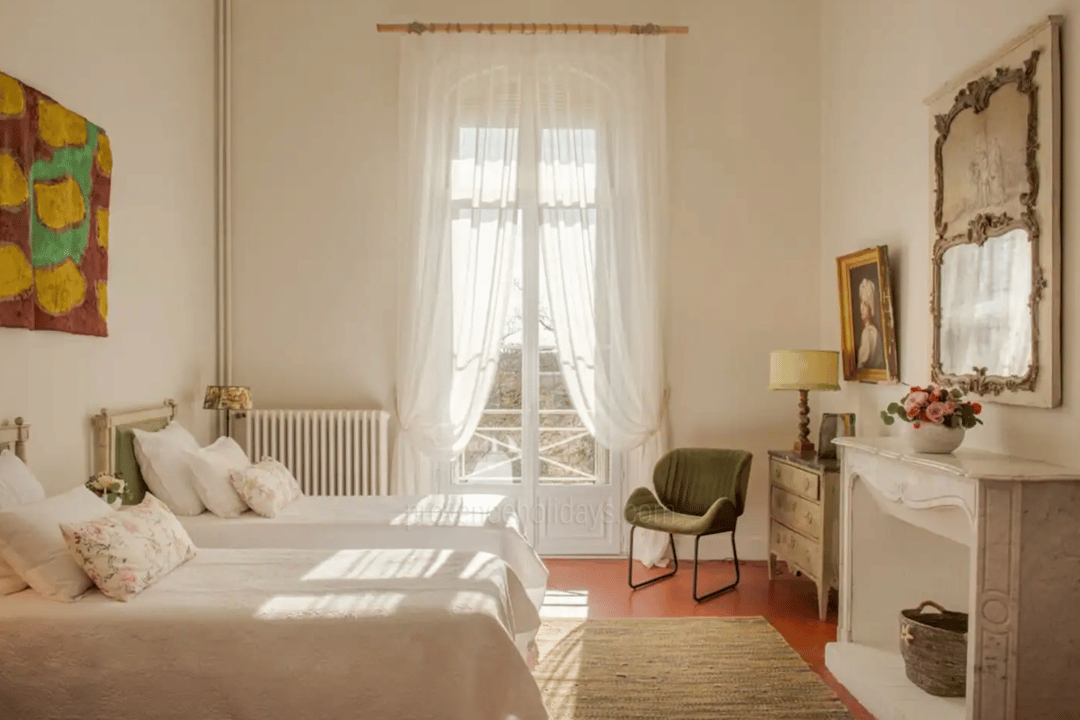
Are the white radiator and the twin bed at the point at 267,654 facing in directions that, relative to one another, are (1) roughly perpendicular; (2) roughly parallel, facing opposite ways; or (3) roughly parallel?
roughly perpendicular

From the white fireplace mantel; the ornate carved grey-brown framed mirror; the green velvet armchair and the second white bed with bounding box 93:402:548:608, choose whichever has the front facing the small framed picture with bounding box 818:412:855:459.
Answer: the second white bed

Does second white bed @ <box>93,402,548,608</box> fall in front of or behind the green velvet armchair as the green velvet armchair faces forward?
in front

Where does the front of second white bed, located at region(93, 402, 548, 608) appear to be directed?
to the viewer's right

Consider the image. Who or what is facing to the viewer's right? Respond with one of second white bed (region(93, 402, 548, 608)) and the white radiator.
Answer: the second white bed

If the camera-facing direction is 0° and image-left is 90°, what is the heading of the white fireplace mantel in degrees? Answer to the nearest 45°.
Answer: approximately 45°

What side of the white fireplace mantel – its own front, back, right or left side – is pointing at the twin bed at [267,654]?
front

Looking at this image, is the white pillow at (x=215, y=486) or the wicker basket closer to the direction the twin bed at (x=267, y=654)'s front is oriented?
the wicker basket

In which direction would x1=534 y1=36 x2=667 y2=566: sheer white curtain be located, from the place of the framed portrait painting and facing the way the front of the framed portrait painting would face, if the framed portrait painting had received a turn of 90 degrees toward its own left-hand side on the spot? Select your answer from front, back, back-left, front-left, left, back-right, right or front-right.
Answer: back-right

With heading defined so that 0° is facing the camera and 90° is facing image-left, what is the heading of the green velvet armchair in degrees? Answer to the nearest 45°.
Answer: approximately 45°

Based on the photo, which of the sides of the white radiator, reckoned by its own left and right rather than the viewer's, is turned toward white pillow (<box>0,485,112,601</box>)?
front

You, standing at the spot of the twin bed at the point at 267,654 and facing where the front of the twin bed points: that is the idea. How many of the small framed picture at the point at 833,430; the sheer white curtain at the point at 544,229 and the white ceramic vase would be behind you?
0

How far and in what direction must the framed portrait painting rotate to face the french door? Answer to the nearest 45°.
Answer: approximately 45° to its right

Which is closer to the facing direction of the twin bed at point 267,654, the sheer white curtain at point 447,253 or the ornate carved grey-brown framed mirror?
the ornate carved grey-brown framed mirror

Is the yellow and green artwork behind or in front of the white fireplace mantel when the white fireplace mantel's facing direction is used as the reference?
in front

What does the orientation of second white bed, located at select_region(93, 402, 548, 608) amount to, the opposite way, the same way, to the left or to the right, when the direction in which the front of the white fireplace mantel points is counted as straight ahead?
the opposite way

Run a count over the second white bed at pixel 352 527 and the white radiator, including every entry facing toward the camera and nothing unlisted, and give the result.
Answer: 1

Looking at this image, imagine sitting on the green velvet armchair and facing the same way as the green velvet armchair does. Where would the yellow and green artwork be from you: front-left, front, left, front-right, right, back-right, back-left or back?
front

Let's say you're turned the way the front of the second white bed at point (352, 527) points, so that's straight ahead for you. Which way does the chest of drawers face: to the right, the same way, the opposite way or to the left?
the opposite way

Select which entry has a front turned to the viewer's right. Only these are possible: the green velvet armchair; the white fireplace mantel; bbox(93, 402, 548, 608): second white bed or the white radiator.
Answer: the second white bed
